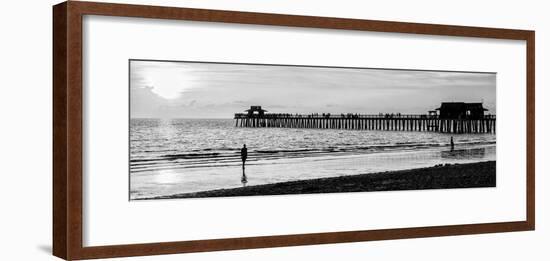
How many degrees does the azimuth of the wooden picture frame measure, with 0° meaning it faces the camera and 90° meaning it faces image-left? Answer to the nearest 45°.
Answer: approximately 315°
